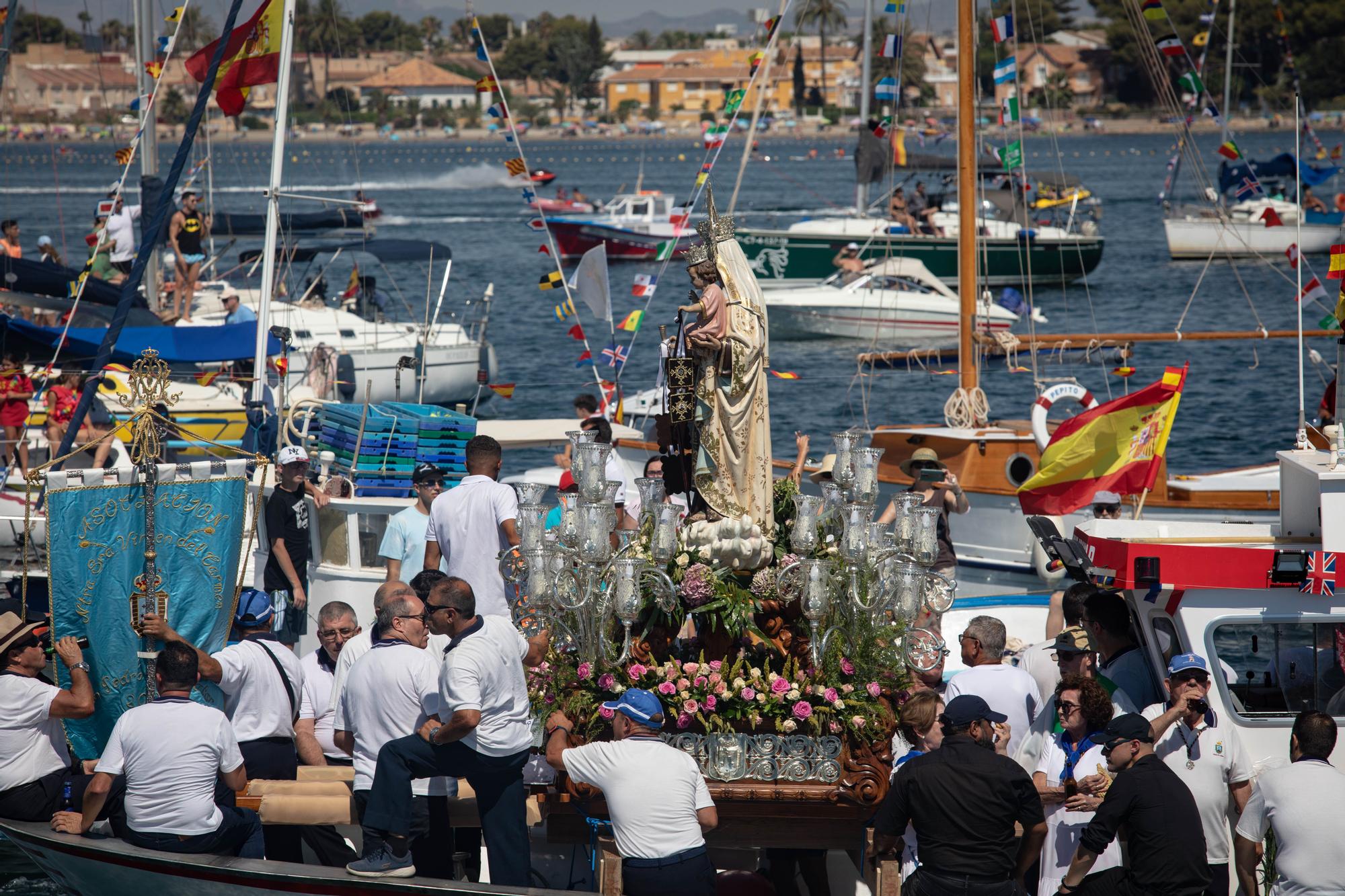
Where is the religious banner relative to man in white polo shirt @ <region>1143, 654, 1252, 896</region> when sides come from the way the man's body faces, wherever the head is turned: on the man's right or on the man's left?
on the man's right

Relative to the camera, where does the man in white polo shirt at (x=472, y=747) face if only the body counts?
to the viewer's left

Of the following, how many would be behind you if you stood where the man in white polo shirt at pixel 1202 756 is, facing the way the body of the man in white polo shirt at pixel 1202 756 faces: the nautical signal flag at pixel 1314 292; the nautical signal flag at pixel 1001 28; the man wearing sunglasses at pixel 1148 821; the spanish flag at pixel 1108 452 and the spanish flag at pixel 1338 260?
4

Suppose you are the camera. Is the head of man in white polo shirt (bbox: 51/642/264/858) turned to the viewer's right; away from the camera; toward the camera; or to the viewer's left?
away from the camera

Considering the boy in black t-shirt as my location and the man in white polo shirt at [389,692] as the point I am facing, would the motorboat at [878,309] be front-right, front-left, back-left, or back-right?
back-left

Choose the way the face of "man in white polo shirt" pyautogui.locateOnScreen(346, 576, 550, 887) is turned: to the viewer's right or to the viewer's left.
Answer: to the viewer's left

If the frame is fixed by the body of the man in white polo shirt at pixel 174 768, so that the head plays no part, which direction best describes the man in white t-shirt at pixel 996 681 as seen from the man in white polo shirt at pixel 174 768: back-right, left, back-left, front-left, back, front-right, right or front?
right

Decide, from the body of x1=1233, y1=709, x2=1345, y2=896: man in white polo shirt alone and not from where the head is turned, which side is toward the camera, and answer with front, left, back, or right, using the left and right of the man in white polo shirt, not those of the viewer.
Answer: back

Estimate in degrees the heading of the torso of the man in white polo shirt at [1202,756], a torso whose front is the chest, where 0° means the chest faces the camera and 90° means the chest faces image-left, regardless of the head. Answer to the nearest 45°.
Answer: approximately 0°

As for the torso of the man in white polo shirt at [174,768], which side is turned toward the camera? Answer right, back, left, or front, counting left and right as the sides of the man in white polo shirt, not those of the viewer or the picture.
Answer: back
